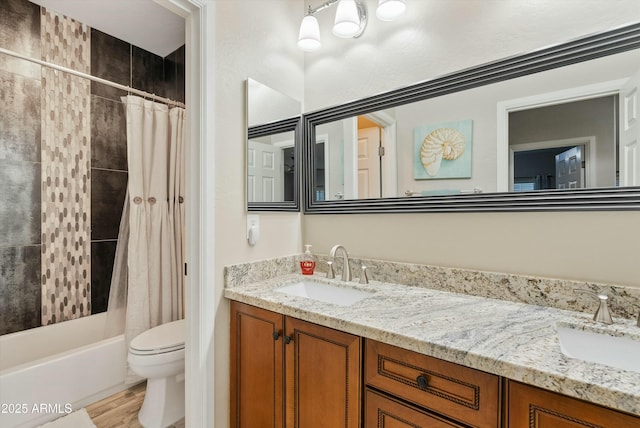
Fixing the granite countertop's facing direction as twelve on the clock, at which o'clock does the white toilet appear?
The white toilet is roughly at 2 o'clock from the granite countertop.

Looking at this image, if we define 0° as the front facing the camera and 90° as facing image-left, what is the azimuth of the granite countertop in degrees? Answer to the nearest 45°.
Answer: approximately 45°

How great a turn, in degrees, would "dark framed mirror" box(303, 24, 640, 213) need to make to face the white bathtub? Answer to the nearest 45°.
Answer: approximately 45° to its right

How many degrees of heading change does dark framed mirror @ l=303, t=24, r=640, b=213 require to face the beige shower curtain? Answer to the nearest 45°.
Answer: approximately 45° to its right
